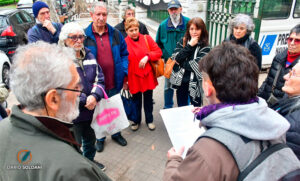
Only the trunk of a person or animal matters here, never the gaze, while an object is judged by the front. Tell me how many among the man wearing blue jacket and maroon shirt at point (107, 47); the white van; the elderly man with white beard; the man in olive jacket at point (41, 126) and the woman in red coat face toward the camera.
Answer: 3

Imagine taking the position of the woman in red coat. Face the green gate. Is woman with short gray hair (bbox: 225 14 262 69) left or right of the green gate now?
right

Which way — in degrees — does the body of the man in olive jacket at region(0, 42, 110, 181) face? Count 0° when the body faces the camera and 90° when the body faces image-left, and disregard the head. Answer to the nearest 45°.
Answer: approximately 225°

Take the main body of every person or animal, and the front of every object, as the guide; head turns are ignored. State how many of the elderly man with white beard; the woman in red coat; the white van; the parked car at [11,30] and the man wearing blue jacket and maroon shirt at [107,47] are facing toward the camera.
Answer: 3

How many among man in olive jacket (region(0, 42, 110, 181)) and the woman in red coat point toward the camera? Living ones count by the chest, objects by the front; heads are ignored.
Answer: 1
